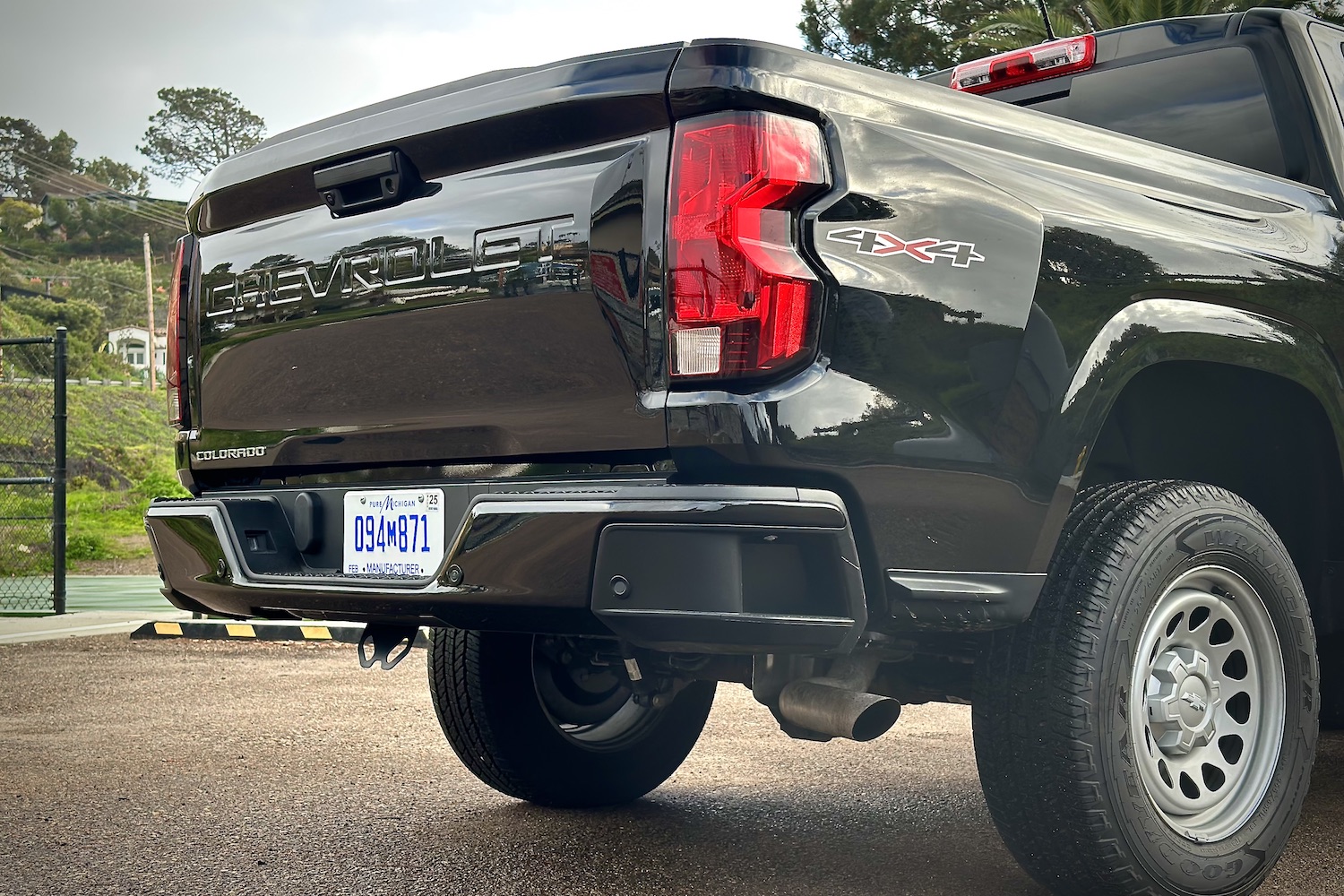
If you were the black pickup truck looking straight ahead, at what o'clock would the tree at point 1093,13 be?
The tree is roughly at 11 o'clock from the black pickup truck.

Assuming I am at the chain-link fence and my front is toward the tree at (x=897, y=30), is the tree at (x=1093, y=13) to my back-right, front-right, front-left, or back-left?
front-right

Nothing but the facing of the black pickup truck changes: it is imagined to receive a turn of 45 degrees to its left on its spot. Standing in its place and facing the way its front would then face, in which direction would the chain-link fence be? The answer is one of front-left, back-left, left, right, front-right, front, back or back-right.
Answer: front-left

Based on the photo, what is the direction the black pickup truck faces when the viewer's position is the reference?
facing away from the viewer and to the right of the viewer

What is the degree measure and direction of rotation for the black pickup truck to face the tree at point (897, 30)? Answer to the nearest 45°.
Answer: approximately 45° to its left

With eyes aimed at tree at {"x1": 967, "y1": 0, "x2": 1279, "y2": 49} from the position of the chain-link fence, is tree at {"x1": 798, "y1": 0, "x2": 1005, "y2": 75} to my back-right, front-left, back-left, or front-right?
front-left
